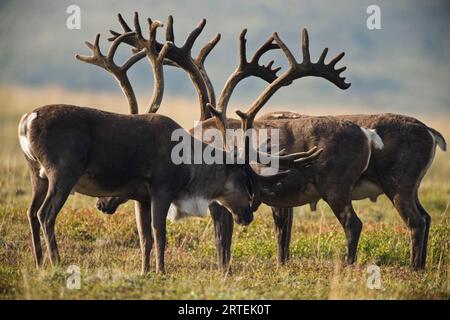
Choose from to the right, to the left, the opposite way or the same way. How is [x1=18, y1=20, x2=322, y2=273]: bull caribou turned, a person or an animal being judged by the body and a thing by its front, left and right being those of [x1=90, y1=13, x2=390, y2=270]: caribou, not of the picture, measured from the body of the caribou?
the opposite way

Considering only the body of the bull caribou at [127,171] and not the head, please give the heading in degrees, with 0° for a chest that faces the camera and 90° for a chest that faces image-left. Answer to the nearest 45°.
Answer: approximately 270°

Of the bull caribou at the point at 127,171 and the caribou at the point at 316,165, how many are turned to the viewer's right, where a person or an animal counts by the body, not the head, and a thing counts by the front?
1

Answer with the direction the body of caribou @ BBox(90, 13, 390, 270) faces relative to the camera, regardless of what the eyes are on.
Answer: to the viewer's left

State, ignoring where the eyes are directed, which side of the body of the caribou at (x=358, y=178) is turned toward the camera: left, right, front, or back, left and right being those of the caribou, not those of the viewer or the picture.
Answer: left

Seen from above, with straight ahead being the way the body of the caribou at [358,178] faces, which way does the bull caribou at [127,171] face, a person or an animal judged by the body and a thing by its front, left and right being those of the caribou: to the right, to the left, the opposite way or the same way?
the opposite way

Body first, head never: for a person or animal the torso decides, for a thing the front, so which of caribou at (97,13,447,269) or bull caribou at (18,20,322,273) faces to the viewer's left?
the caribou

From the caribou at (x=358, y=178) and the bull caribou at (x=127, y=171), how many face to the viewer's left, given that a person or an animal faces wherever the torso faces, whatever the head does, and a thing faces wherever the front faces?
1

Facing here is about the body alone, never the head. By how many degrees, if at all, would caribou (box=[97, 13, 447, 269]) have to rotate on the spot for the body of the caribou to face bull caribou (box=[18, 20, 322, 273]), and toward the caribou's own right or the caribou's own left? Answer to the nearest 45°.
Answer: approximately 45° to the caribou's own left
